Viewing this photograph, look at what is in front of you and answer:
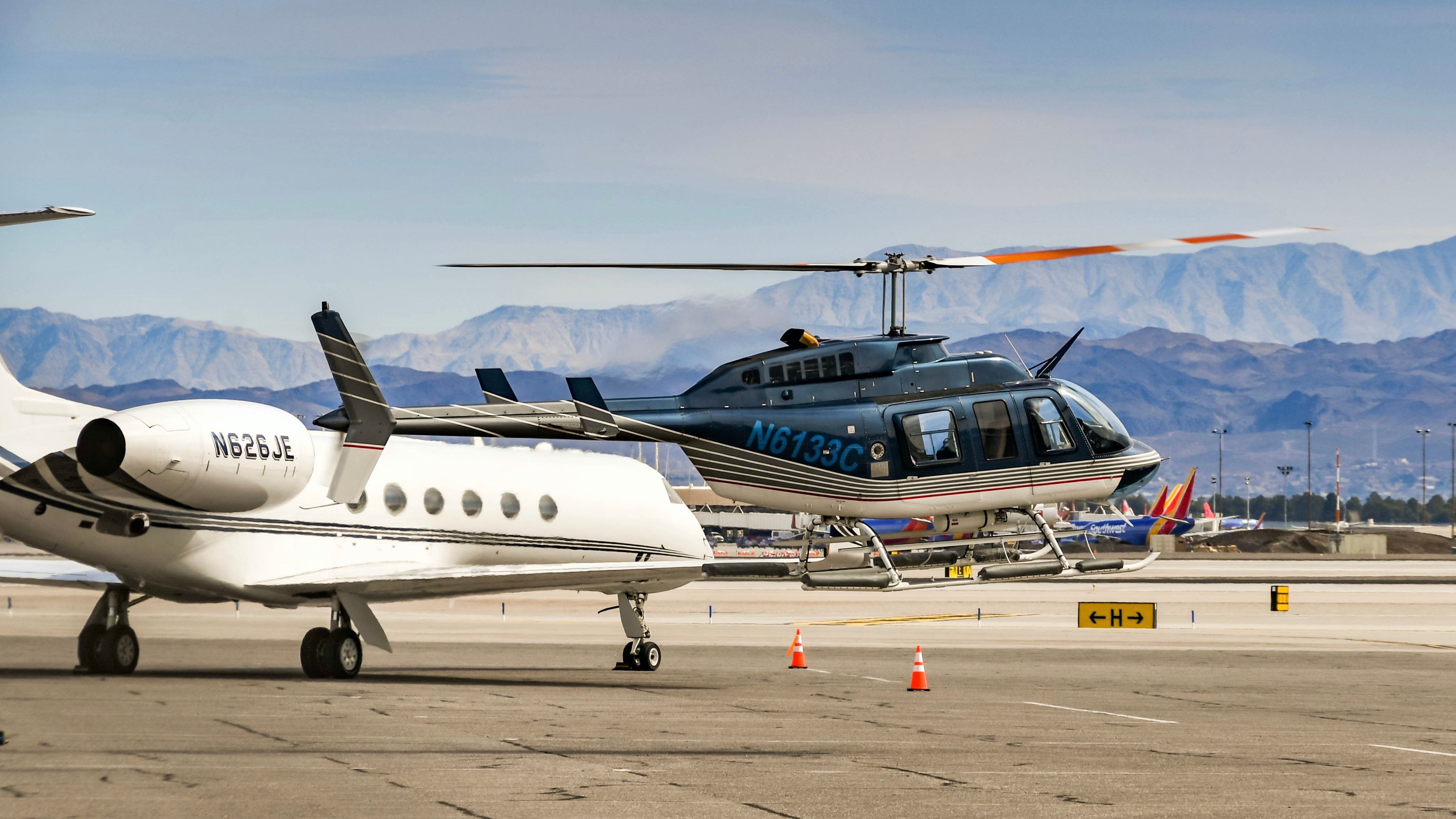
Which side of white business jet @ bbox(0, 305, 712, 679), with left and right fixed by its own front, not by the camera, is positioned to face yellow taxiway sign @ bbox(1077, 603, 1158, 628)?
front

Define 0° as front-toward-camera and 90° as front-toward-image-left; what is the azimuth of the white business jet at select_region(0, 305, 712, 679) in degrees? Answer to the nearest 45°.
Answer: approximately 225°

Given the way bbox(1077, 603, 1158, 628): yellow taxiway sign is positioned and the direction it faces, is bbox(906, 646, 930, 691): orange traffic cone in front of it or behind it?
in front

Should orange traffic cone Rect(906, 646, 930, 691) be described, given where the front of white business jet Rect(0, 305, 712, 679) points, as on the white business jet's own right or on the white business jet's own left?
on the white business jet's own right

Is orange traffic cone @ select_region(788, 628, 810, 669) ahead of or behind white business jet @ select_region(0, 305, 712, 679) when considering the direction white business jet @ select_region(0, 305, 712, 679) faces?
ahead

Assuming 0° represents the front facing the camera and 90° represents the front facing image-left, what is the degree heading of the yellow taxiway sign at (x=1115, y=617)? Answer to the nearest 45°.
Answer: approximately 0°

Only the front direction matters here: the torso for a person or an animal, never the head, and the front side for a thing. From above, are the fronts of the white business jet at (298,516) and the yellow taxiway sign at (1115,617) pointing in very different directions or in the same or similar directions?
very different directions

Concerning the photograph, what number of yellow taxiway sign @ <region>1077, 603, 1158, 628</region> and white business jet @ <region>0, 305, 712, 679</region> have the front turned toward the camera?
1

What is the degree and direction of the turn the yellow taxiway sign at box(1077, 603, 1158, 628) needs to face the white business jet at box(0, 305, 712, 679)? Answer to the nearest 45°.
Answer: approximately 45° to its right

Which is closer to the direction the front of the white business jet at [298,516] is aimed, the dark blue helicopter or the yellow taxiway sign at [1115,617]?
the yellow taxiway sign
